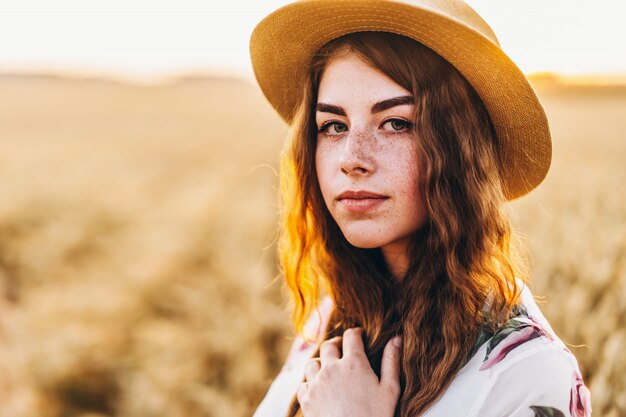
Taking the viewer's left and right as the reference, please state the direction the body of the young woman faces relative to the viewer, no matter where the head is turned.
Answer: facing the viewer and to the left of the viewer
